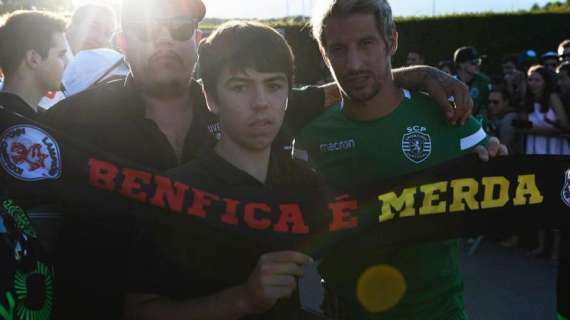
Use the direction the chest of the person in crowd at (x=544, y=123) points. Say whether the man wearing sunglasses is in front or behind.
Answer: in front

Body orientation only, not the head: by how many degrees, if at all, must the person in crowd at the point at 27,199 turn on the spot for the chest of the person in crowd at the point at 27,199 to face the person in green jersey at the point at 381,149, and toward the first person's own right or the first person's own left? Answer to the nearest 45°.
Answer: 0° — they already face them

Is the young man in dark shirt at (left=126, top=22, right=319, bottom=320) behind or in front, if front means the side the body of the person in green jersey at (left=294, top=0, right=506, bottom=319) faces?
in front

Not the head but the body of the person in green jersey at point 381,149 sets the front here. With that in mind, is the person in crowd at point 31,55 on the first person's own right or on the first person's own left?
on the first person's own right

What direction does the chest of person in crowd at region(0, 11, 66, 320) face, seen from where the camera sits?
to the viewer's right

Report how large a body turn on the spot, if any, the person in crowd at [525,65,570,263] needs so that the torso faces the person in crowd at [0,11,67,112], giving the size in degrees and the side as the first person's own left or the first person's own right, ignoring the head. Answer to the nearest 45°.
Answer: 0° — they already face them

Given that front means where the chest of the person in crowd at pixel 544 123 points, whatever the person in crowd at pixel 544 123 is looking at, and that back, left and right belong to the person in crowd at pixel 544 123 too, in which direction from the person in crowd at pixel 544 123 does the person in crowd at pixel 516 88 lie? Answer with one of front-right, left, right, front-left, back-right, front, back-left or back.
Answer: back-right

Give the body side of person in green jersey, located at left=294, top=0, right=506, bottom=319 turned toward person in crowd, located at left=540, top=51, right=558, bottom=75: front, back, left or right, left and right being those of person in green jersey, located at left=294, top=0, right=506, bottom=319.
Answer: back

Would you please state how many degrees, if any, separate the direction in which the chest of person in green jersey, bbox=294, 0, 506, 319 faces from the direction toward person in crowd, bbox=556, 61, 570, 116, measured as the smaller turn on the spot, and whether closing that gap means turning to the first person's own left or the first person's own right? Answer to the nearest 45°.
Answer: approximately 180°
